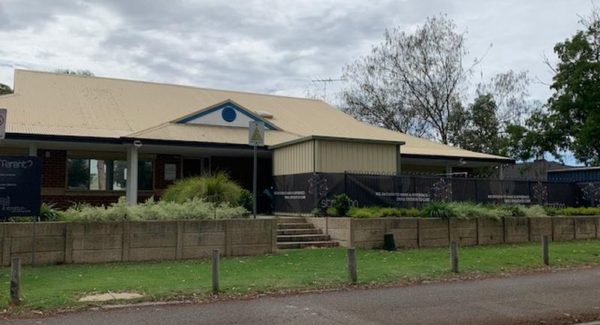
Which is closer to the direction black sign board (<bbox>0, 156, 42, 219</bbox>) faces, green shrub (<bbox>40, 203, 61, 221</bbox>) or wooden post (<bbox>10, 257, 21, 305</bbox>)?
the wooden post

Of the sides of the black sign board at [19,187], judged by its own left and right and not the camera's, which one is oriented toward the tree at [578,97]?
left

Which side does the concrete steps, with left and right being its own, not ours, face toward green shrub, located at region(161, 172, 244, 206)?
right

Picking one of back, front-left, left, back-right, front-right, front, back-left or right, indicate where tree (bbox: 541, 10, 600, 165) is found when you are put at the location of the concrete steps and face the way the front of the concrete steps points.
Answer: back-left

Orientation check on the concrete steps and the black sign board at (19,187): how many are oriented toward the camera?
2

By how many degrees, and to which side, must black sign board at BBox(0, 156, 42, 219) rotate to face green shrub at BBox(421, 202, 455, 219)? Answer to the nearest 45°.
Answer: approximately 90° to its left

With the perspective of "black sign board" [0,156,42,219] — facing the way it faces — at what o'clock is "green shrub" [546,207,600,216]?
The green shrub is roughly at 9 o'clock from the black sign board.

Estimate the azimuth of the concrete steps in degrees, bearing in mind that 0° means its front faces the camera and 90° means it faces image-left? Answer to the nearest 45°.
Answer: approximately 0°

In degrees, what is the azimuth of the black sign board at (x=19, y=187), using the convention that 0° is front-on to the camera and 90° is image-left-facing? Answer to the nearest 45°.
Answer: approximately 0°

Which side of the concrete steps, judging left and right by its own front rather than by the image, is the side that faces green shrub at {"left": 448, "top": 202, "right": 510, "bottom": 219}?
left
